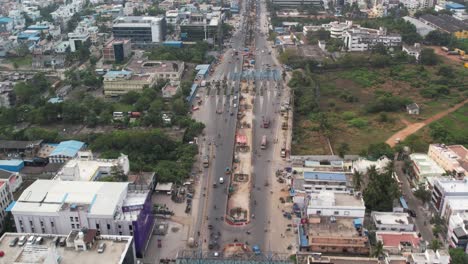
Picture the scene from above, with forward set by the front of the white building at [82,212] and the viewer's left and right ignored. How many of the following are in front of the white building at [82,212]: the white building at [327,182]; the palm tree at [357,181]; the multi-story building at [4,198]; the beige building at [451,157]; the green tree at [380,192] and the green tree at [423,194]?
5

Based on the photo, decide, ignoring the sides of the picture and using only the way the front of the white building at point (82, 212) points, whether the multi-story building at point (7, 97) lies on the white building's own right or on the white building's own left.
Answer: on the white building's own left

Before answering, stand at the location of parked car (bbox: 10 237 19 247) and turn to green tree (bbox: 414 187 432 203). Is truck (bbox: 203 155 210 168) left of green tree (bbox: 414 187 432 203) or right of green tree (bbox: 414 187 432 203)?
left

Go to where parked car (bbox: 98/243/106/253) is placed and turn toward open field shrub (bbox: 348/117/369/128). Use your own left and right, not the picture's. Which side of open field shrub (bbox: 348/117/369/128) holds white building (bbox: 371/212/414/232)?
right

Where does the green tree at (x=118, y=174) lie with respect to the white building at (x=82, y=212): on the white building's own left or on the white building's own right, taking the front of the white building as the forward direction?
on the white building's own left

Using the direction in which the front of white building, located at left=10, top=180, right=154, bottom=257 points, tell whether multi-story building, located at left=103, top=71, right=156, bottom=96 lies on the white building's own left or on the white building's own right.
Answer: on the white building's own left

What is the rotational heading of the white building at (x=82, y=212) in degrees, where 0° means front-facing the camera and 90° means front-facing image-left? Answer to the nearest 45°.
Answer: approximately 270°

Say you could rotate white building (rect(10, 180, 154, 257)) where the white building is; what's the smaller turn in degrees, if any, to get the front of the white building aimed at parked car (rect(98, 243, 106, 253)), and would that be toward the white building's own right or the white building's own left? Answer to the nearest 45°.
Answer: approximately 90° to the white building's own right

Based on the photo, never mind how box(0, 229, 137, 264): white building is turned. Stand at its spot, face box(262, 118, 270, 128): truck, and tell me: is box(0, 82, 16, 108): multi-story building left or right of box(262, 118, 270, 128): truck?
left
